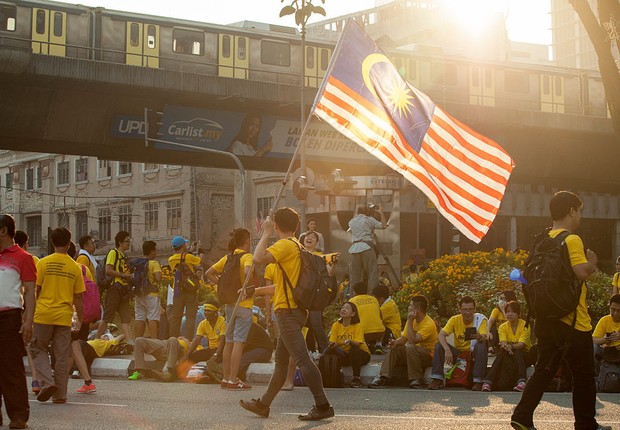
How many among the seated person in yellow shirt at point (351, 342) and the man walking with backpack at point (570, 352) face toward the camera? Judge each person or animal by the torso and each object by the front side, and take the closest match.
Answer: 1

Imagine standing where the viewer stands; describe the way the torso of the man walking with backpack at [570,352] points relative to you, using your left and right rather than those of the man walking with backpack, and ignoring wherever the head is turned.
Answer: facing away from the viewer and to the right of the viewer

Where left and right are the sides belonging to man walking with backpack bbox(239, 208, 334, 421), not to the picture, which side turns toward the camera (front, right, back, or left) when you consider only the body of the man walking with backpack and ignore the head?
left

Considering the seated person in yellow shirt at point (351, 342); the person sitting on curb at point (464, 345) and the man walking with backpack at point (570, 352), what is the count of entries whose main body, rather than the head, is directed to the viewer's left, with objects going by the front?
0

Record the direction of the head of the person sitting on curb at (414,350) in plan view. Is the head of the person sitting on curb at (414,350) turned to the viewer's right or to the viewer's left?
to the viewer's left

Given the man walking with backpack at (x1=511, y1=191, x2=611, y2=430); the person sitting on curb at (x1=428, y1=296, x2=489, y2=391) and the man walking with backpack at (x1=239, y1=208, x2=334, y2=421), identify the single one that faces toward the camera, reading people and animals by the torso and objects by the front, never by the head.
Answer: the person sitting on curb

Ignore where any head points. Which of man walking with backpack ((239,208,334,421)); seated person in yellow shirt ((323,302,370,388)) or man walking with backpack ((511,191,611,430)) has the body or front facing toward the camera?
the seated person in yellow shirt

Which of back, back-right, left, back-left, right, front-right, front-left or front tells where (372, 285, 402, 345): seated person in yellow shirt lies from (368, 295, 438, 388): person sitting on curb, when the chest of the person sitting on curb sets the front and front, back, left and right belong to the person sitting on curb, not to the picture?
back-right

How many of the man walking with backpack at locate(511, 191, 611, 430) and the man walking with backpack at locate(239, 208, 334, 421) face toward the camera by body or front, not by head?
0

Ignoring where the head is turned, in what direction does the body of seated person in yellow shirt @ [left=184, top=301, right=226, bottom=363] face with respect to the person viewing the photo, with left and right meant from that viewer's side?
facing the viewer and to the left of the viewer

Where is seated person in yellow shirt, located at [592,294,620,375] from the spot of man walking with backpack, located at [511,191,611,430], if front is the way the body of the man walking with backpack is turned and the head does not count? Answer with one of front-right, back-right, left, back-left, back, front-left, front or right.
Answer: front-left

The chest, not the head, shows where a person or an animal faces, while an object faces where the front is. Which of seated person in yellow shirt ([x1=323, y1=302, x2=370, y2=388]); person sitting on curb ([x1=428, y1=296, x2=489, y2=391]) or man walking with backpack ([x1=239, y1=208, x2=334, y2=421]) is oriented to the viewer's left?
the man walking with backpack

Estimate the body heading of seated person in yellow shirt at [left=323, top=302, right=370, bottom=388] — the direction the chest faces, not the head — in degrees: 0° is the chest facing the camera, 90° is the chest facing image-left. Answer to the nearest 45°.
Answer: approximately 0°

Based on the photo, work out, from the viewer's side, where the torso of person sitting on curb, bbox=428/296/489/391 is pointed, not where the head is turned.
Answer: toward the camera

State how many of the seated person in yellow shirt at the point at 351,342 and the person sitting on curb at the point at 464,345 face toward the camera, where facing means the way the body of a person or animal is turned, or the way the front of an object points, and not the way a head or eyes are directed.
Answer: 2
